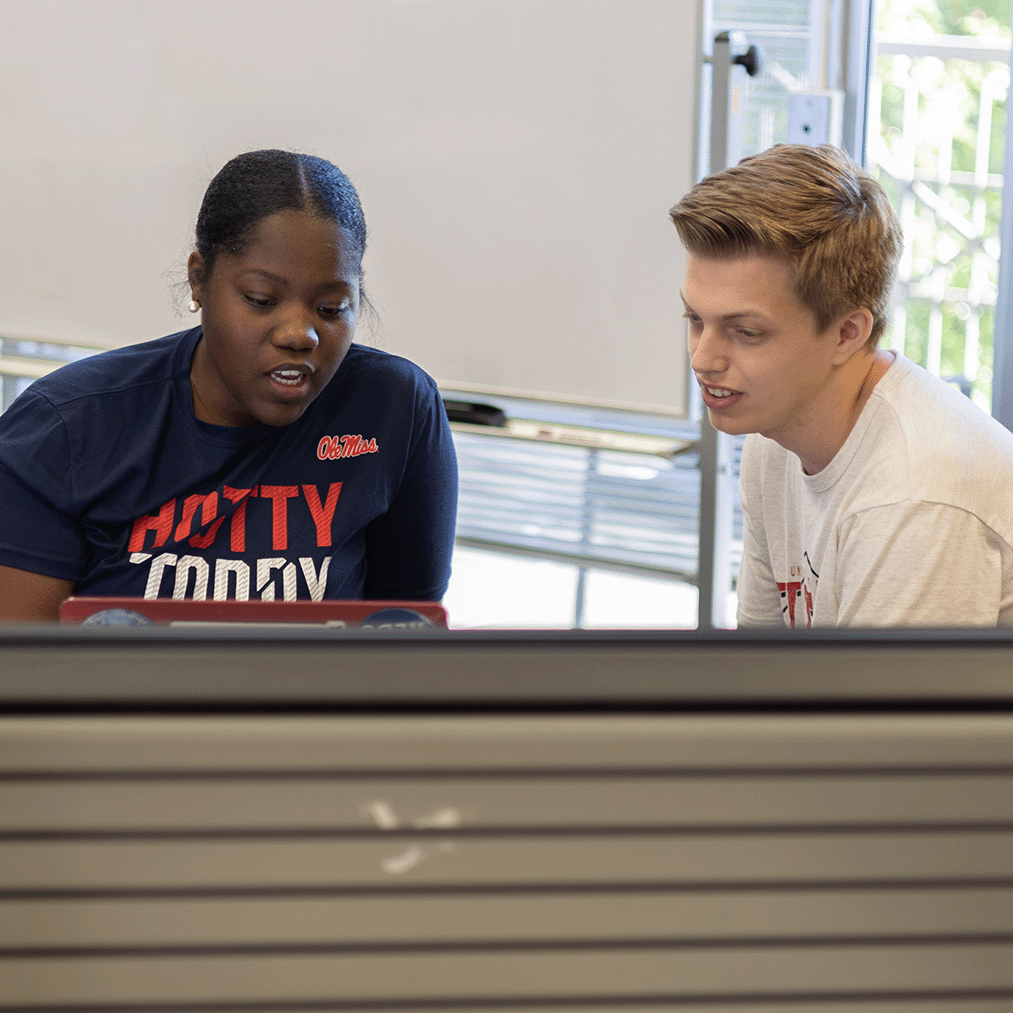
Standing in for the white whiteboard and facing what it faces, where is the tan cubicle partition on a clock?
The tan cubicle partition is roughly at 12 o'clock from the white whiteboard.

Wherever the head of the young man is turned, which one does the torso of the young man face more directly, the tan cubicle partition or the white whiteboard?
the tan cubicle partition

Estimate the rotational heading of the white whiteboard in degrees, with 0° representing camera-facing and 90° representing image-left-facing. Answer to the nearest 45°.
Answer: approximately 0°

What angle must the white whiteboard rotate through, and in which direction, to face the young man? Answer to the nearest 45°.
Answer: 0° — it already faces them

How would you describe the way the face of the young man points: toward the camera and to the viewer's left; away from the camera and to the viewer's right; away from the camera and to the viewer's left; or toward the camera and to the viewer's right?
toward the camera and to the viewer's left

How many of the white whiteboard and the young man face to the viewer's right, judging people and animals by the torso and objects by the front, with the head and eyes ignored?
0

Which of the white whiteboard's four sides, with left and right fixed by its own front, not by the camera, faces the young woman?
front
